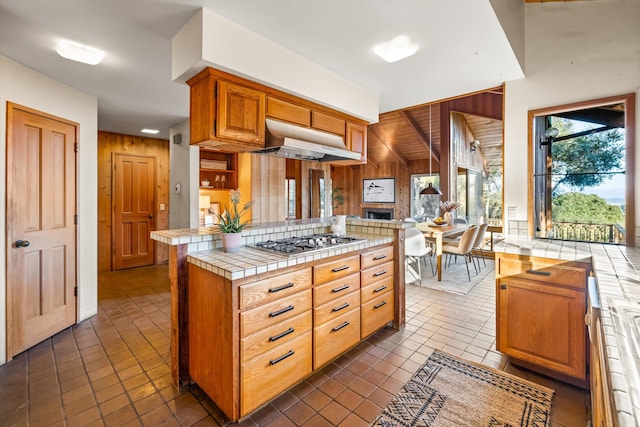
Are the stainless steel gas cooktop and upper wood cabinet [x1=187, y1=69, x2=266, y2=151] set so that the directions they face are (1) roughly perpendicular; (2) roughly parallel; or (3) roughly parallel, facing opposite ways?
roughly parallel

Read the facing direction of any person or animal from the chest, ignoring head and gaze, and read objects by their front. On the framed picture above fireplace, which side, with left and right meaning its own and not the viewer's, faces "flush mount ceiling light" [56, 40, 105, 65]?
front

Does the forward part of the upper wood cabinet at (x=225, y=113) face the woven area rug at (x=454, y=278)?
no

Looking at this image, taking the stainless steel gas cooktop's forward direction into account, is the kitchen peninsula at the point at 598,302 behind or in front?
in front

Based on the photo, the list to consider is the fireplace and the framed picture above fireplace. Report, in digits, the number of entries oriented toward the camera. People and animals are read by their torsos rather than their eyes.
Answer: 2

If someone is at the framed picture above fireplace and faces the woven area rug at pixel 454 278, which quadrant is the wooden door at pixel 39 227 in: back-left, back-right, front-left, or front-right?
front-right

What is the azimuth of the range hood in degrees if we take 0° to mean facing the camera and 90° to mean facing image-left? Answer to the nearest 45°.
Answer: approximately 315°

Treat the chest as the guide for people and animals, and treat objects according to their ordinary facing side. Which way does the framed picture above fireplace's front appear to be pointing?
toward the camera

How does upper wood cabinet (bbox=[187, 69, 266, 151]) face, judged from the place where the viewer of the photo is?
facing the viewer and to the right of the viewer

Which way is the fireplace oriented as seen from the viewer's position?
toward the camera
